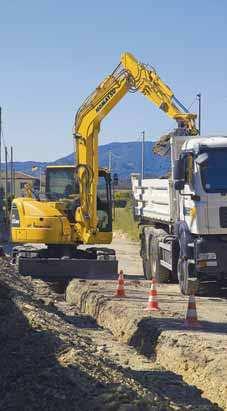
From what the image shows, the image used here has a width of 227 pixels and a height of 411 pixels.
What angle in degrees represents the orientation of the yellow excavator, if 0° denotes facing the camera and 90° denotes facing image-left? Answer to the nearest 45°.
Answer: approximately 270°

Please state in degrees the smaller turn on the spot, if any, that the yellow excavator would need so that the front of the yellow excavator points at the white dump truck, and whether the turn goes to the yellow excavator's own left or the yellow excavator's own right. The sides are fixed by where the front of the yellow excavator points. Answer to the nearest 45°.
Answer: approximately 45° to the yellow excavator's own right

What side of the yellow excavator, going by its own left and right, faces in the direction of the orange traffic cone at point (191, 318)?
right
